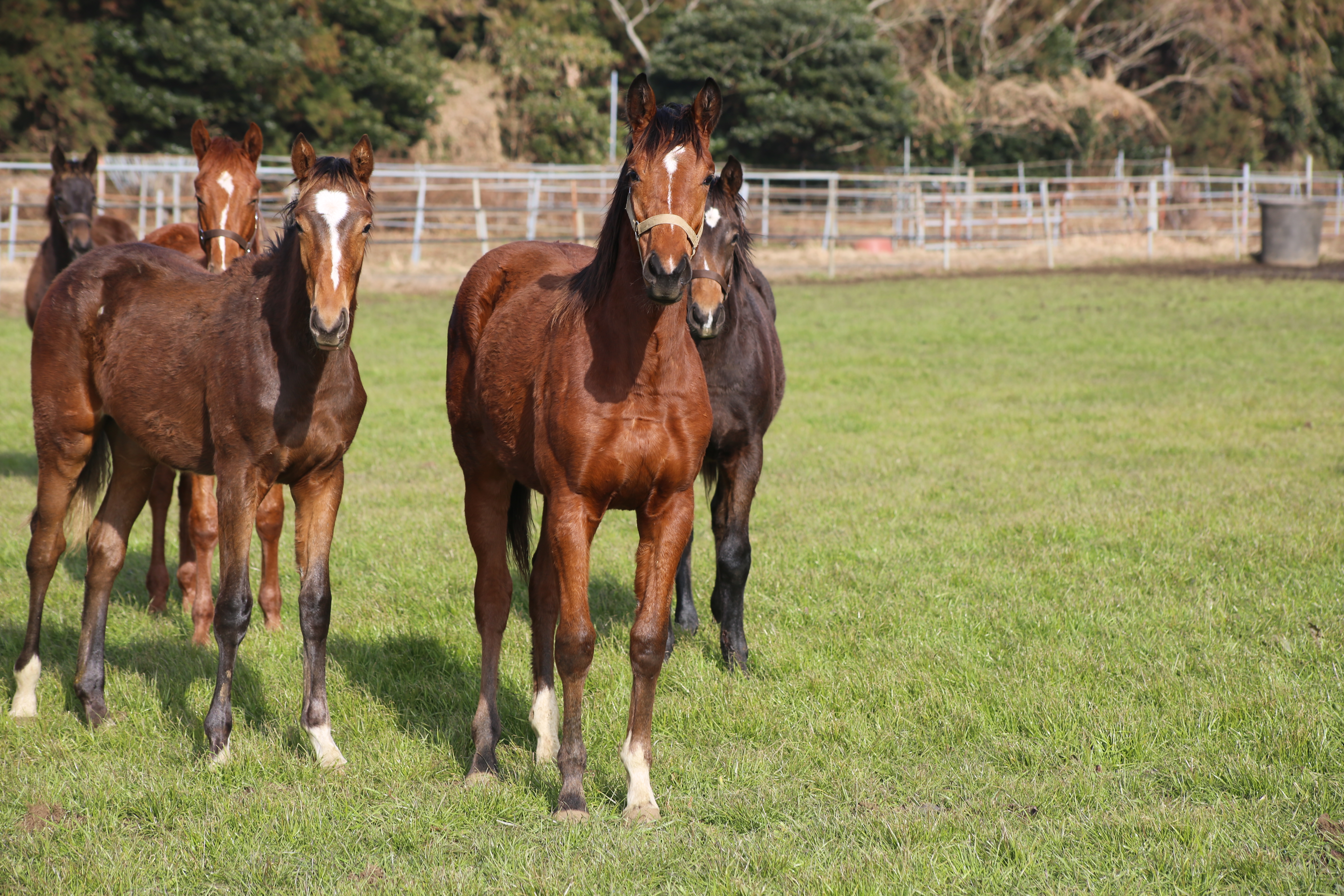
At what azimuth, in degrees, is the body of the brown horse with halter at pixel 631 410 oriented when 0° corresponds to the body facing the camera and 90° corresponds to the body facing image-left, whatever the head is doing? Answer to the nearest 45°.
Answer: approximately 315°

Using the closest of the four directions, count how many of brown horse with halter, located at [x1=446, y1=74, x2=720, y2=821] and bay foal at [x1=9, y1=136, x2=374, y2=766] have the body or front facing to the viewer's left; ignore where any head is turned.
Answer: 0

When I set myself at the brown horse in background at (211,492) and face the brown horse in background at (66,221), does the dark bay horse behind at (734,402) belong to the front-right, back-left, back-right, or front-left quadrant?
back-right

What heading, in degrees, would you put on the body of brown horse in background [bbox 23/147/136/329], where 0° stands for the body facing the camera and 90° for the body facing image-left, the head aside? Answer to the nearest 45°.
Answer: approximately 45°

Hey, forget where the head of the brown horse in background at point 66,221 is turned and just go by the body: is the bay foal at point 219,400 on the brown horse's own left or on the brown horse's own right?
on the brown horse's own left

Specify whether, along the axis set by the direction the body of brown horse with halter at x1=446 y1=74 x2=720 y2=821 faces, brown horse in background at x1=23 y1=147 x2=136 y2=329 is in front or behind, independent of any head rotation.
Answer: behind

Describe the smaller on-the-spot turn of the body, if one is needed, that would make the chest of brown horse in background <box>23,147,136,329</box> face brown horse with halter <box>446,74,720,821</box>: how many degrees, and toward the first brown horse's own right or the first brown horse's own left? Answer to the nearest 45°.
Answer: approximately 45° to the first brown horse's own left

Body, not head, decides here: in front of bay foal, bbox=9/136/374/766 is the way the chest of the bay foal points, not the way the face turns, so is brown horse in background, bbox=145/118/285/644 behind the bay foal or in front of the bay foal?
behind
